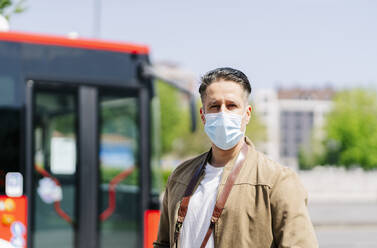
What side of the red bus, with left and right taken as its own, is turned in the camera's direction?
right

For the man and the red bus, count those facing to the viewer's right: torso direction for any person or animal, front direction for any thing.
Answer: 1

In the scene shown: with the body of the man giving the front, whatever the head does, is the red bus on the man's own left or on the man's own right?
on the man's own right

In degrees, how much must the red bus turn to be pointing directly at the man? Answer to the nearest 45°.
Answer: approximately 90° to its right

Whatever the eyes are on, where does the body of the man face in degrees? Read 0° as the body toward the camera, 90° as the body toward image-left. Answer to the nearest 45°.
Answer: approximately 45°

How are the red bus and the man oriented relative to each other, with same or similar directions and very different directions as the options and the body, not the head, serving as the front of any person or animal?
very different directions
